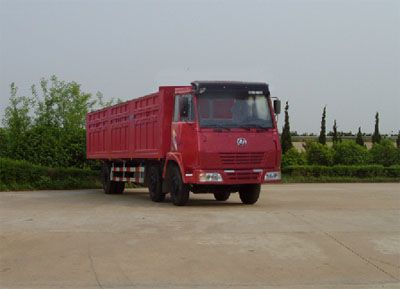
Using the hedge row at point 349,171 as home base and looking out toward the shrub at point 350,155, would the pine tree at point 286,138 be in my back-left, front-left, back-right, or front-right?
front-left

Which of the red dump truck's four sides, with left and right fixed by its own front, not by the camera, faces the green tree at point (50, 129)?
back

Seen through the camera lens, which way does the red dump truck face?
facing the viewer and to the right of the viewer

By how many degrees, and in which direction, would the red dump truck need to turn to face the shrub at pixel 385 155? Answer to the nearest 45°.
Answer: approximately 90° to its left

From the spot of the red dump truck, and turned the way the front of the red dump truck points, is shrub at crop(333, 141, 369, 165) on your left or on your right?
on your left

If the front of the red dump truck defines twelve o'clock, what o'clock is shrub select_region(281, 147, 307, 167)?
The shrub is roughly at 8 o'clock from the red dump truck.

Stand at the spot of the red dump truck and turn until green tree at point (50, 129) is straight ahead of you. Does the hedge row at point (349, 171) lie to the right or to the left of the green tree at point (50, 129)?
right
